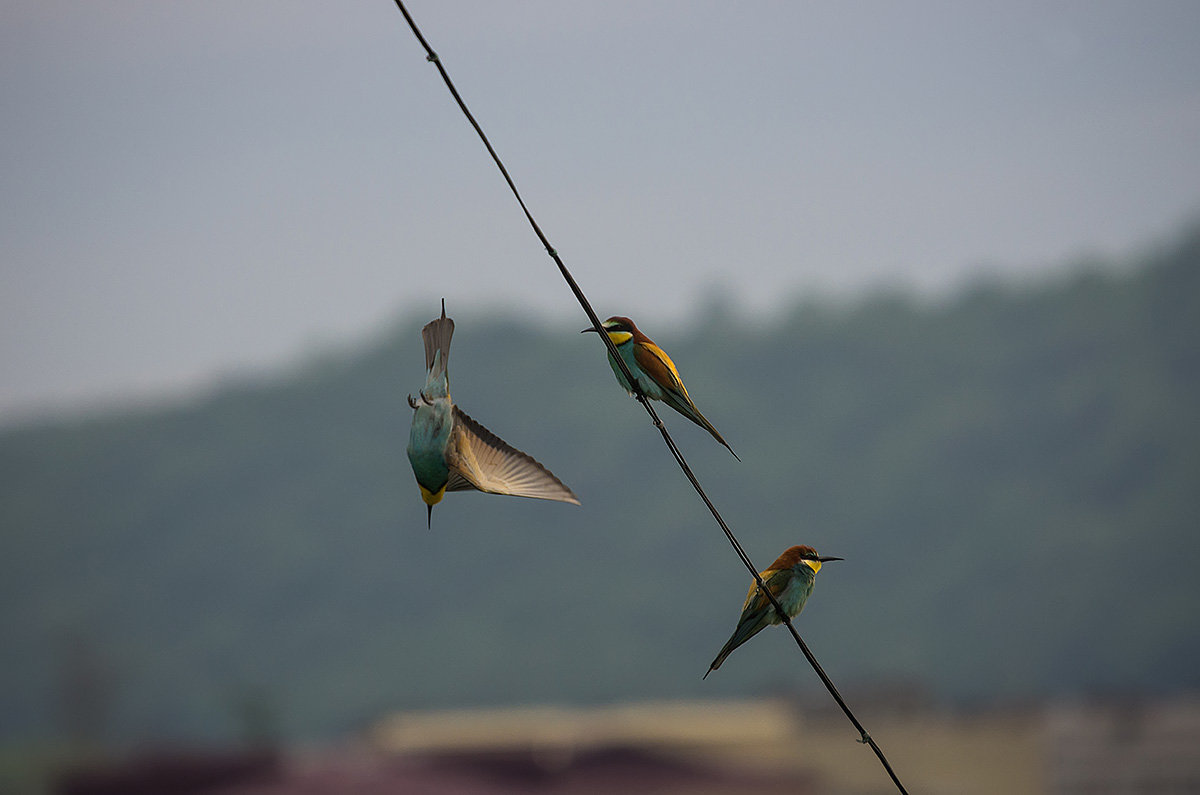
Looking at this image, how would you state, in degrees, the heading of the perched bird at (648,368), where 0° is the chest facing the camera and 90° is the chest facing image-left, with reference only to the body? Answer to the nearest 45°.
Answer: approximately 90°

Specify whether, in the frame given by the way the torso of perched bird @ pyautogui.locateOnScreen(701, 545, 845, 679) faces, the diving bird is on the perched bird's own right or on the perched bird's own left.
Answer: on the perched bird's own right

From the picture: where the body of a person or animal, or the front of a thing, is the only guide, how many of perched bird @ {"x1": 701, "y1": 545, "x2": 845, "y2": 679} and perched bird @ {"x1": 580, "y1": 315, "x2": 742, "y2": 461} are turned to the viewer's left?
1

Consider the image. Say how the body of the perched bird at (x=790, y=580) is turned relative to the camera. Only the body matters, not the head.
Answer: to the viewer's right

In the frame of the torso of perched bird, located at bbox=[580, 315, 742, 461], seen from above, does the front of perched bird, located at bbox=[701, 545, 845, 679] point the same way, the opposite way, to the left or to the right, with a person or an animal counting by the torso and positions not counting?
the opposite way

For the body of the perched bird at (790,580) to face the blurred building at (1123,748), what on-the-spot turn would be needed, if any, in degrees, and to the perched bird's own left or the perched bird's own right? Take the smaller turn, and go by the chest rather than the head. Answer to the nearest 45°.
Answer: approximately 90° to the perched bird's own left

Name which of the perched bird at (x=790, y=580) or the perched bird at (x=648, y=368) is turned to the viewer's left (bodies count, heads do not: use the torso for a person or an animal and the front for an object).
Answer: the perched bird at (x=648, y=368)
